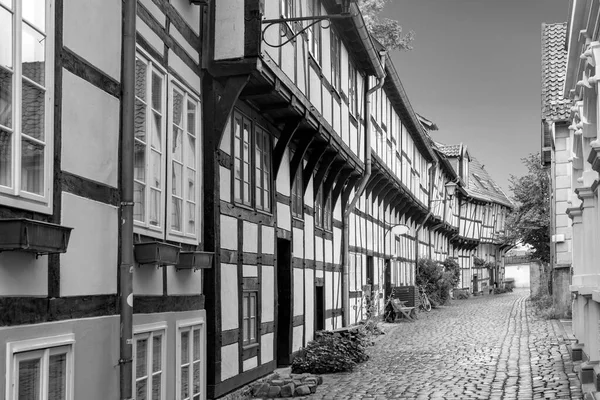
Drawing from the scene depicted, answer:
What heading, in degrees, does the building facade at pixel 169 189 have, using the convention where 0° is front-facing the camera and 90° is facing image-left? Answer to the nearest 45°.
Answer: approximately 315°

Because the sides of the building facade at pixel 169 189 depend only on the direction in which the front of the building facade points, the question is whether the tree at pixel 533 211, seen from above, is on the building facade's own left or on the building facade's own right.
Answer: on the building facade's own left

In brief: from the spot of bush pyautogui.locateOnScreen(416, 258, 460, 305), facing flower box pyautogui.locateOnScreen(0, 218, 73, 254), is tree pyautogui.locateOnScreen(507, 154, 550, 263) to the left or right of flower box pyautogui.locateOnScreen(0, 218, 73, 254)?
left

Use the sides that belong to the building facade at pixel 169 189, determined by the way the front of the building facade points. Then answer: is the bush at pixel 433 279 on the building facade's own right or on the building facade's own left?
on the building facade's own left
